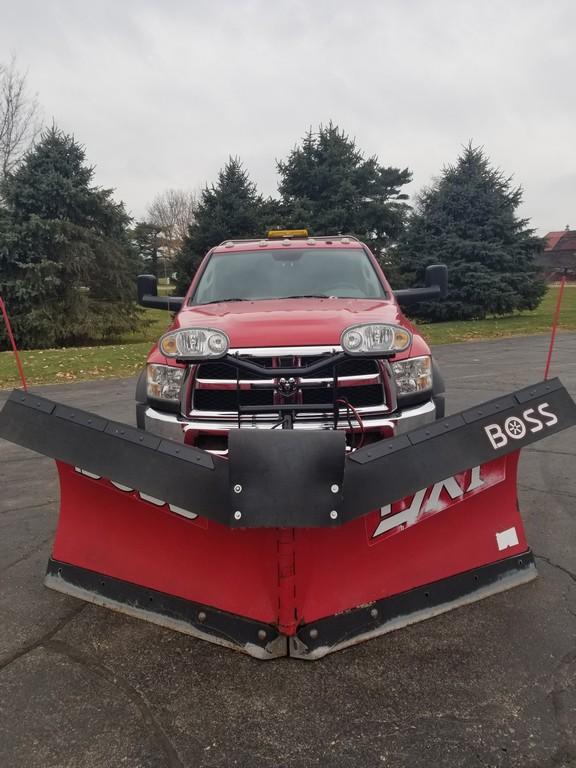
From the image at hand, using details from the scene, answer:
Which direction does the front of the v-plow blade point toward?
toward the camera

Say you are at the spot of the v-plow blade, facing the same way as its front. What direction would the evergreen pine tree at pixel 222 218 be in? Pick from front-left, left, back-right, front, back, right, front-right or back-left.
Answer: back

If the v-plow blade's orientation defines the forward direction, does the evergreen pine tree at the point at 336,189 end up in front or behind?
behind

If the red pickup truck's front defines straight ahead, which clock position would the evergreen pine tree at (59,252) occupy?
The evergreen pine tree is roughly at 5 o'clock from the red pickup truck.

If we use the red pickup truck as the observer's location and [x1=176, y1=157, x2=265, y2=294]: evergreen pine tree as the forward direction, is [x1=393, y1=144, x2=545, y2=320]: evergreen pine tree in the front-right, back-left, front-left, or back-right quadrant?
front-right

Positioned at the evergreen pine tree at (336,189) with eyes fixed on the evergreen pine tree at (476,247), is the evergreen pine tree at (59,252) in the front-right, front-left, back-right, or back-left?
back-right

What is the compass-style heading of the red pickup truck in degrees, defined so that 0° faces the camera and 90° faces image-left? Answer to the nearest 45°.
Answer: approximately 0°

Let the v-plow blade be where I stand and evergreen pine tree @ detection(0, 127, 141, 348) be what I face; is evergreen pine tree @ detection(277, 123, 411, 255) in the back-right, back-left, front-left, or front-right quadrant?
front-right

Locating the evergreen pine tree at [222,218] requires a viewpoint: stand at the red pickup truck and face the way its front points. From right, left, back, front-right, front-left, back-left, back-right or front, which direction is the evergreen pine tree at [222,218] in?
back
